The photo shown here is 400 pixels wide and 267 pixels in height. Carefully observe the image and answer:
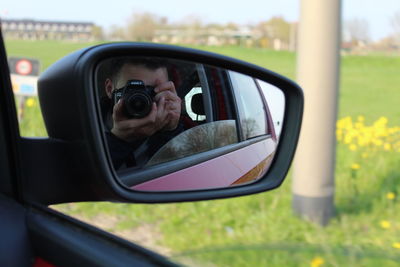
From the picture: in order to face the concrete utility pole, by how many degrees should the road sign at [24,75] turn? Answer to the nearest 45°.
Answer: approximately 90° to its left

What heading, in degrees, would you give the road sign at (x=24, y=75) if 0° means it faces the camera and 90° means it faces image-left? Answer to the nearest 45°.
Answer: approximately 0°

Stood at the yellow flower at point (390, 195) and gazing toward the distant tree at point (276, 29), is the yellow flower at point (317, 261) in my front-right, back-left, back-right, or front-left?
back-left

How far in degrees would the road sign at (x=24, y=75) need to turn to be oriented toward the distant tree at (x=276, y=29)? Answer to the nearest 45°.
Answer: approximately 135° to its left

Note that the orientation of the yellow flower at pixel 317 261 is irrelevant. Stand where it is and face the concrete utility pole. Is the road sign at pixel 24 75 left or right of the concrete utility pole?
left

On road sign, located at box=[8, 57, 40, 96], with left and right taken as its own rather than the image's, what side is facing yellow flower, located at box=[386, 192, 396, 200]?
front

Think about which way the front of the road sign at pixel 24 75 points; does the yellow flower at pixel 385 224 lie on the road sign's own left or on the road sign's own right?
on the road sign's own left

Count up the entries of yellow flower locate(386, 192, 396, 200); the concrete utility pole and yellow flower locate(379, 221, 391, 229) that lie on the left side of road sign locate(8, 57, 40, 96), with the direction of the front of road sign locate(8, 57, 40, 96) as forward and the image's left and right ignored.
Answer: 3
